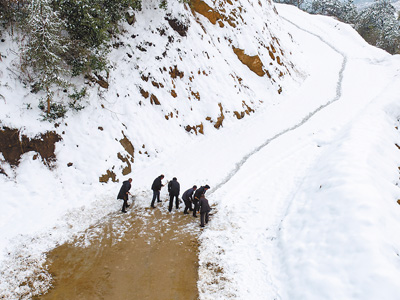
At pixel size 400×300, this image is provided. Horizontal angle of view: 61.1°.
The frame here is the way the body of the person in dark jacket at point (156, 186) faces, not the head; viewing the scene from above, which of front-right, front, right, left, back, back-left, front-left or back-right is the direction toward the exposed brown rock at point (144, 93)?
front-left

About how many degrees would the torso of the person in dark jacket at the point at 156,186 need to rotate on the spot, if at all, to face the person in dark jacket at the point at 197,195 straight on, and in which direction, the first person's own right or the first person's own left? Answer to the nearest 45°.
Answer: approximately 45° to the first person's own right

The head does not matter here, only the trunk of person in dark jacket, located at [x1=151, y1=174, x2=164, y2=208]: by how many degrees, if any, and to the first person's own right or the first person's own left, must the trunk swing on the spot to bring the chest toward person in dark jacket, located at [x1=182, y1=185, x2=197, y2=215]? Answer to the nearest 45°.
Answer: approximately 45° to the first person's own right

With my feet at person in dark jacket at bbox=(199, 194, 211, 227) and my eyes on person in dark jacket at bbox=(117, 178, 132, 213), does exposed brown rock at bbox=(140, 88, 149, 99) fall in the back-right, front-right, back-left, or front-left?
front-right

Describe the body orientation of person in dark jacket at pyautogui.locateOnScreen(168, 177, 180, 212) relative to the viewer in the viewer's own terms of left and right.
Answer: facing away from the viewer

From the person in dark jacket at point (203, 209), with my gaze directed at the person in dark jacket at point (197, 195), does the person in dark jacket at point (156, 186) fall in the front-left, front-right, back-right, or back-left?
front-left

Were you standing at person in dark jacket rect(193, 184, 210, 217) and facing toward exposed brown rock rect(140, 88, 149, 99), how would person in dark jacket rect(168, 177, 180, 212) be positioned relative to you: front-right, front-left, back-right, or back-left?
front-left

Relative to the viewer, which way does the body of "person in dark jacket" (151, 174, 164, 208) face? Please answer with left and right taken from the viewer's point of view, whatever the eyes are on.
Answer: facing away from the viewer and to the right of the viewer

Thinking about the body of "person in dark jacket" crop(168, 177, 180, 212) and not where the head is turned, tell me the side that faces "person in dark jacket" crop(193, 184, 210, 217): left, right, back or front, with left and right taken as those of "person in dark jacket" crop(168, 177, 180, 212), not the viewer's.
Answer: right
